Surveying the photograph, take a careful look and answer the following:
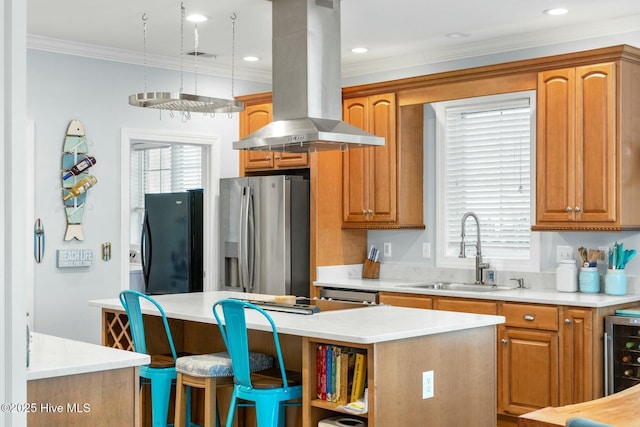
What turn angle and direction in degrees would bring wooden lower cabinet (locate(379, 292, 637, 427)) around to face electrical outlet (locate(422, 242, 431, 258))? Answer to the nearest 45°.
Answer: approximately 90° to its right

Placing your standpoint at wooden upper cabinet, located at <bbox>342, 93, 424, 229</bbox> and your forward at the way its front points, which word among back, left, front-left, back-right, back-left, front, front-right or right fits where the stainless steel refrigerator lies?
front-right

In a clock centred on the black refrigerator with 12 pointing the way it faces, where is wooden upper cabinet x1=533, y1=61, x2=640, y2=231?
The wooden upper cabinet is roughly at 9 o'clock from the black refrigerator.

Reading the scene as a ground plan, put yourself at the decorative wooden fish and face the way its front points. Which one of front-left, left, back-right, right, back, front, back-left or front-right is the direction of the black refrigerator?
back-left

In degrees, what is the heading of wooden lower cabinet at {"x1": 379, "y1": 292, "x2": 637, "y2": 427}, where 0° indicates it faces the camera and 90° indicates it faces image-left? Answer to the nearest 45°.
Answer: approximately 45°

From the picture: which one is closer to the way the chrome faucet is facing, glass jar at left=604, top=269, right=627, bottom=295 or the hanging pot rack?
the hanging pot rack

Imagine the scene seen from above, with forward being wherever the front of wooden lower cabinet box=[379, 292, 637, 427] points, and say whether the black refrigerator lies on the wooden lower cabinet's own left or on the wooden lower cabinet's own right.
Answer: on the wooden lower cabinet's own right

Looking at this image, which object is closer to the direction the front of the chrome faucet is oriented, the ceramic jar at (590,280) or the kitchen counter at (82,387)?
the kitchen counter

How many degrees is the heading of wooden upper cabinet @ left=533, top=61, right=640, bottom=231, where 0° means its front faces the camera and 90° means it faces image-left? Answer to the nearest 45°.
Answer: approximately 45°
